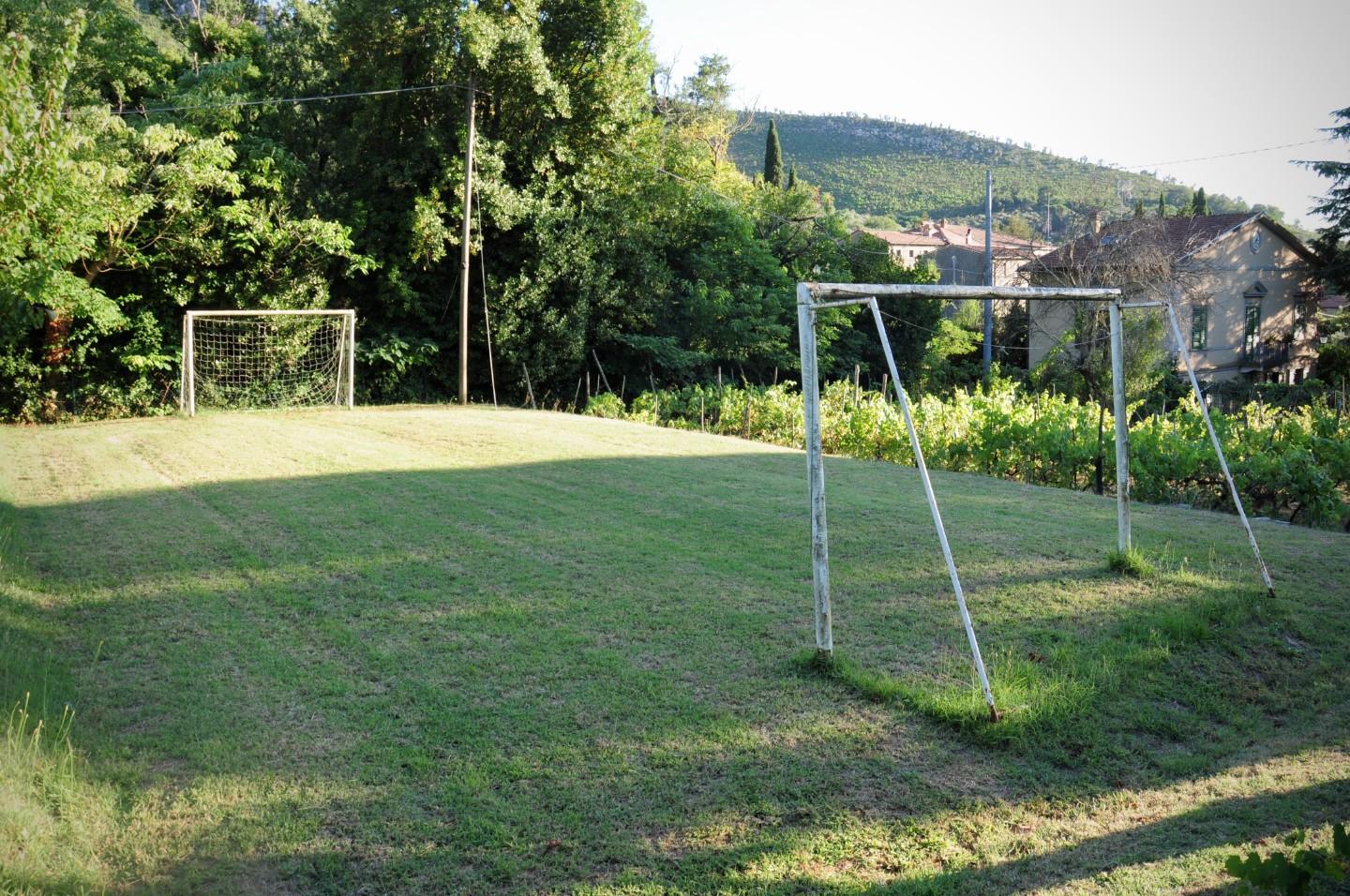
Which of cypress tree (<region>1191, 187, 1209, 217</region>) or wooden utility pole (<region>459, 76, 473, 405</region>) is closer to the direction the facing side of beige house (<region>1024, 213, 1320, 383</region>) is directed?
the wooden utility pole

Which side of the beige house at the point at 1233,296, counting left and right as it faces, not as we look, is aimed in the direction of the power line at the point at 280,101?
right

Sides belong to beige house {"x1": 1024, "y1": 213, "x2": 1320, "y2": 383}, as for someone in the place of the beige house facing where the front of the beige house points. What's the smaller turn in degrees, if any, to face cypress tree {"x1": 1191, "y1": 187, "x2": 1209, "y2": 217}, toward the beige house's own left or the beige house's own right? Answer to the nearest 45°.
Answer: approximately 135° to the beige house's own left

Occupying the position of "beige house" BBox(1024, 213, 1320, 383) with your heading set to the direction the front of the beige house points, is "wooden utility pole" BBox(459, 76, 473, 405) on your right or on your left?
on your right

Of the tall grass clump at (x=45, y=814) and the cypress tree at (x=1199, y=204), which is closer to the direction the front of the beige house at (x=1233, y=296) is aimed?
the tall grass clump

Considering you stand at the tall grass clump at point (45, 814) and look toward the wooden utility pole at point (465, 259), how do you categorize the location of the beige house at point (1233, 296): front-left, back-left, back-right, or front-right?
front-right

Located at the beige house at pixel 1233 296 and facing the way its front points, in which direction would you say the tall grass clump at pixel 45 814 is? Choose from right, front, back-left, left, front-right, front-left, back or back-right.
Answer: front-right
